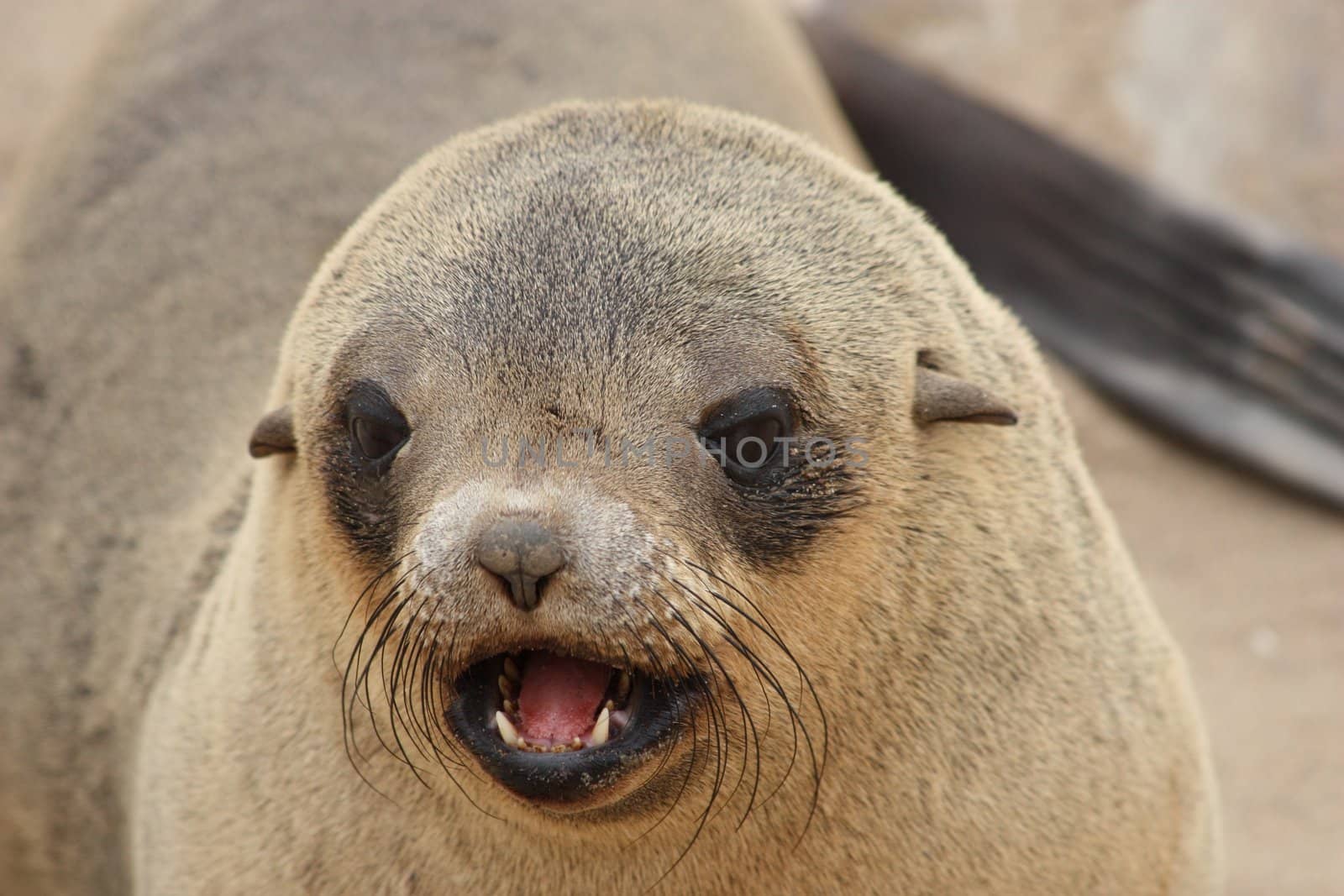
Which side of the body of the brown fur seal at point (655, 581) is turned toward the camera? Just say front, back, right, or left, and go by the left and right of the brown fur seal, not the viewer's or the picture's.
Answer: front
